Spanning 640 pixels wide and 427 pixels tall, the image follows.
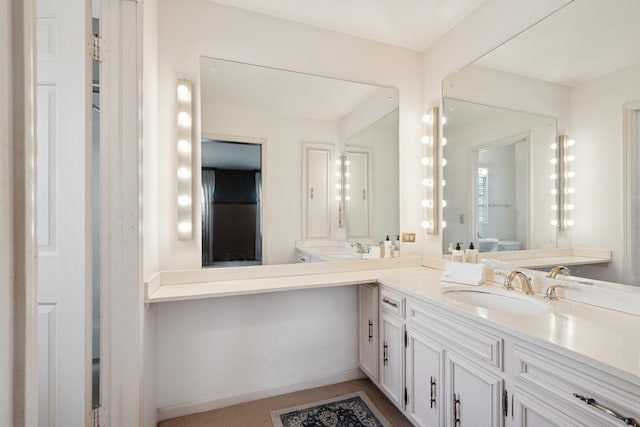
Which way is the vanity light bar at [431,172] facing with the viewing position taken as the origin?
facing the viewer and to the left of the viewer

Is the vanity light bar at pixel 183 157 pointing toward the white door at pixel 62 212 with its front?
no

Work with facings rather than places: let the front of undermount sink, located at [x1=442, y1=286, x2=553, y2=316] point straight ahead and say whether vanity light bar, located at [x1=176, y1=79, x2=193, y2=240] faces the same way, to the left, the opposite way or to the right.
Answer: to the left

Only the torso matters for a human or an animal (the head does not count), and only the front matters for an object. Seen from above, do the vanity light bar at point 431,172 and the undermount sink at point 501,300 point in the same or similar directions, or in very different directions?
same or similar directions

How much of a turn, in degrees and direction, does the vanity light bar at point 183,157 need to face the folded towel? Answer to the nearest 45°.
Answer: approximately 45° to its left

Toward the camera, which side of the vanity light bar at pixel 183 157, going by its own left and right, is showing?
front

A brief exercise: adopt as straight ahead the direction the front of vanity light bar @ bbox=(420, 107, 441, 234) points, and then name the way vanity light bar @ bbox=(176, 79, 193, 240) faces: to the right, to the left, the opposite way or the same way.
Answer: to the left

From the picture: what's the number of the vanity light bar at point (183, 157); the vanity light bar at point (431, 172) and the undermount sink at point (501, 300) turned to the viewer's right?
0
